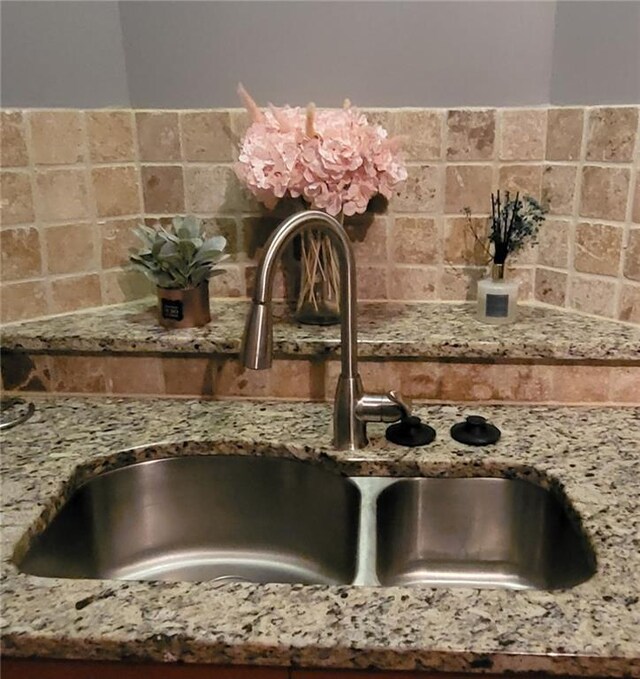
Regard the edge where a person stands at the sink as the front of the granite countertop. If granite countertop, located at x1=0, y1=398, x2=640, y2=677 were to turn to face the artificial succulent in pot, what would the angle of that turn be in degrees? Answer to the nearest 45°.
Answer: approximately 135° to its right

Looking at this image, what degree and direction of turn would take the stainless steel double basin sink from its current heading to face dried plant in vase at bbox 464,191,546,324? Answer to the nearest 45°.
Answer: approximately 135° to its left

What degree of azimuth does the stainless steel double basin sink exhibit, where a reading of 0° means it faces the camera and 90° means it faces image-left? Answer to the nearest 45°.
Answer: approximately 0°

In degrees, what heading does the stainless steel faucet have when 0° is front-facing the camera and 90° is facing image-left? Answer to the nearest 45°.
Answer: approximately 45°

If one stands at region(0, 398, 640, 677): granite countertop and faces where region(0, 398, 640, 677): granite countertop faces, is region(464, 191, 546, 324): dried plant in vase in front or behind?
behind
